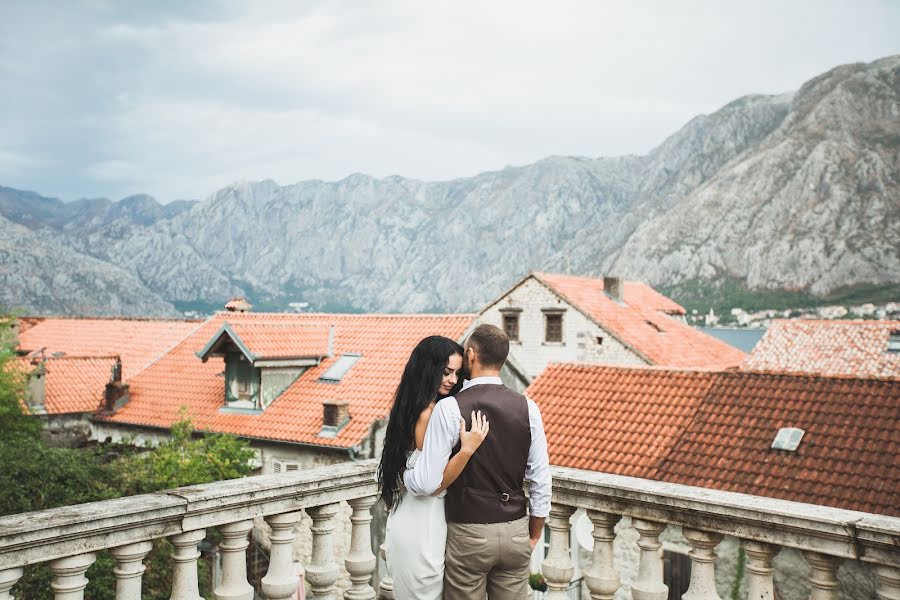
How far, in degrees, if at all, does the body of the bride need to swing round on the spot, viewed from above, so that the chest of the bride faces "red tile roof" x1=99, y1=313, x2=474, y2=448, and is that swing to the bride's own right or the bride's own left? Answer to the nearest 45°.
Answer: approximately 90° to the bride's own left

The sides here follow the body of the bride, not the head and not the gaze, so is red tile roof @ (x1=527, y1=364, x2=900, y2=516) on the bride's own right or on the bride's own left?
on the bride's own left

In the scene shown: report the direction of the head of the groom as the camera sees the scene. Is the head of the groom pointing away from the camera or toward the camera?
away from the camera

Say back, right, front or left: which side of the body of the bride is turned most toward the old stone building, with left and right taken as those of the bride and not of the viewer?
left

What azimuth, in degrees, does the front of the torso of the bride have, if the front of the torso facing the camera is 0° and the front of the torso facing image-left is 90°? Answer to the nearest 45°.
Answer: approximately 270°
